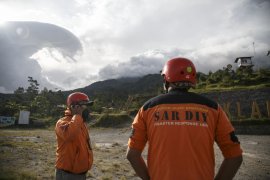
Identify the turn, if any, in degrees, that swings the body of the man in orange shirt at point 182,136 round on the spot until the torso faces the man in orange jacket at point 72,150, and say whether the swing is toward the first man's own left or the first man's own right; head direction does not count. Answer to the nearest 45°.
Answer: approximately 45° to the first man's own left

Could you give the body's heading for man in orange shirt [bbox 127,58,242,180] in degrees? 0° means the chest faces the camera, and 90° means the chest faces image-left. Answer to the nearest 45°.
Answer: approximately 180°

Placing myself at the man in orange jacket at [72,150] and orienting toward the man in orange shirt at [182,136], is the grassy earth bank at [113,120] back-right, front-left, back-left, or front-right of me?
back-left

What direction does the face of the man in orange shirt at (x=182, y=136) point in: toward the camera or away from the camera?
away from the camera
